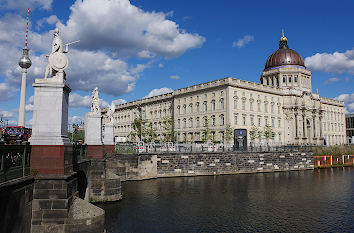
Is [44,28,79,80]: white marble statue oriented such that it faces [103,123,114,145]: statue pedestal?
no
